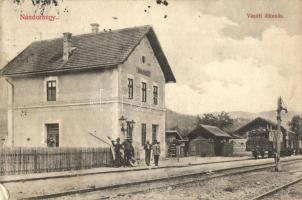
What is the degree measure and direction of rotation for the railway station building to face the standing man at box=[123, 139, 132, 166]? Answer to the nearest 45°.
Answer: approximately 90° to its left
